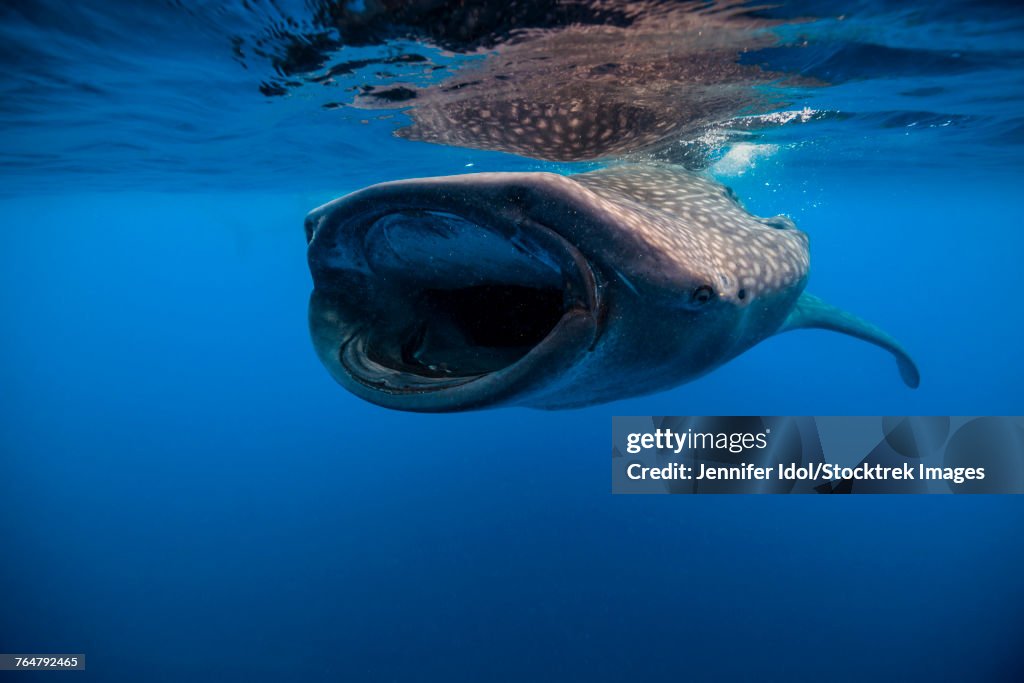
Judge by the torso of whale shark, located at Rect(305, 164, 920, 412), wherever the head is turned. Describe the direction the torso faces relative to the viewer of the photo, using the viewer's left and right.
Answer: facing the viewer and to the left of the viewer
